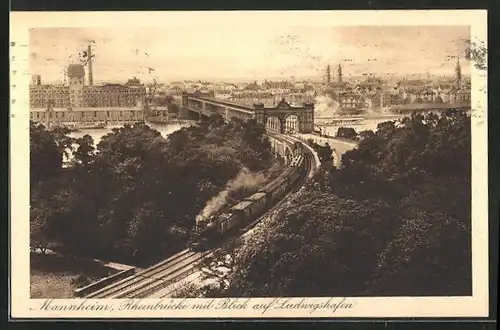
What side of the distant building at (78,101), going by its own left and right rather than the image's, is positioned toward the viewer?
front

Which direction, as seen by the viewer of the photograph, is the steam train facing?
facing the viewer and to the left of the viewer
